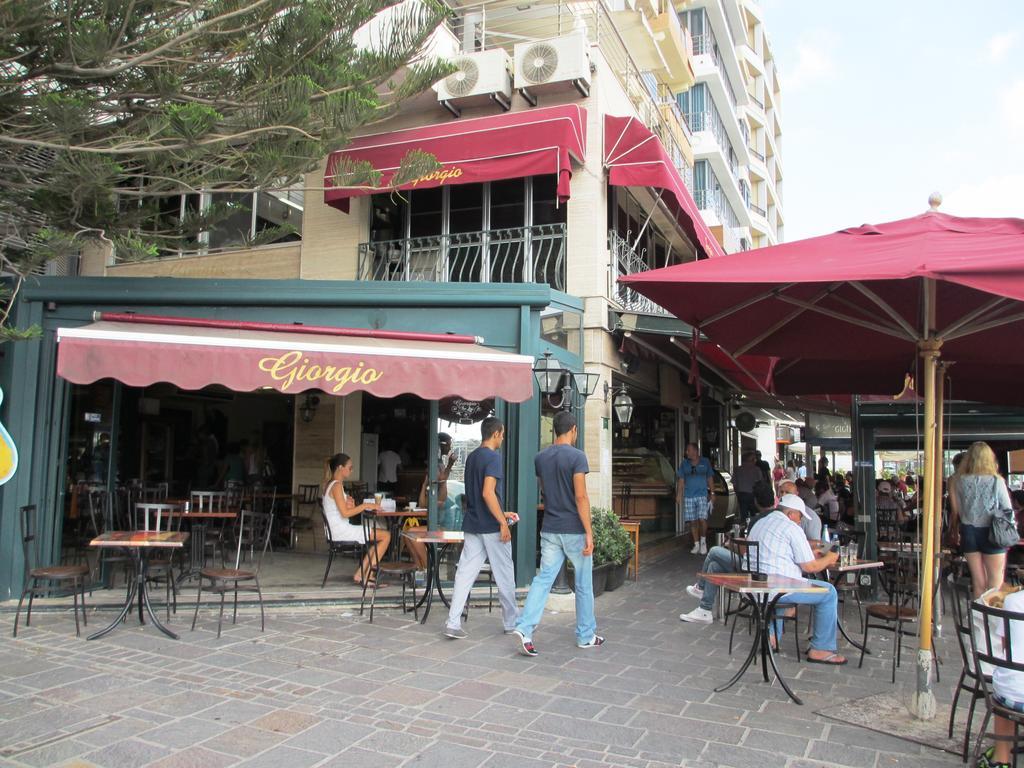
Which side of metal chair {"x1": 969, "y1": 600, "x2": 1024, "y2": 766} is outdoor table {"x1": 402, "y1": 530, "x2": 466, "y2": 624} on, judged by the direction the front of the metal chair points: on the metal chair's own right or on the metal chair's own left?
on the metal chair's own left

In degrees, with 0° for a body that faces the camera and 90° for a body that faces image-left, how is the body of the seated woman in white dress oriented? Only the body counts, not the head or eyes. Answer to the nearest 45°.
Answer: approximately 270°

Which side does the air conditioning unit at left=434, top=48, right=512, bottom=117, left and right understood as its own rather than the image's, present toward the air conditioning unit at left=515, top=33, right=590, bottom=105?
left

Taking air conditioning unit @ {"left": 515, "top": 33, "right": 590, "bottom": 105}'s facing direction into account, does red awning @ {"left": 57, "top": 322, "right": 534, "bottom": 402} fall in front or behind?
in front

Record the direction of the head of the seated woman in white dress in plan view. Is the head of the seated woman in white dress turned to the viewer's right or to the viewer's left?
to the viewer's right

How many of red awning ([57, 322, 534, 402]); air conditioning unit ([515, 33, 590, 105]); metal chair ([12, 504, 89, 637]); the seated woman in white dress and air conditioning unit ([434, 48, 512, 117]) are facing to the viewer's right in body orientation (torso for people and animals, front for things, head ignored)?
2
